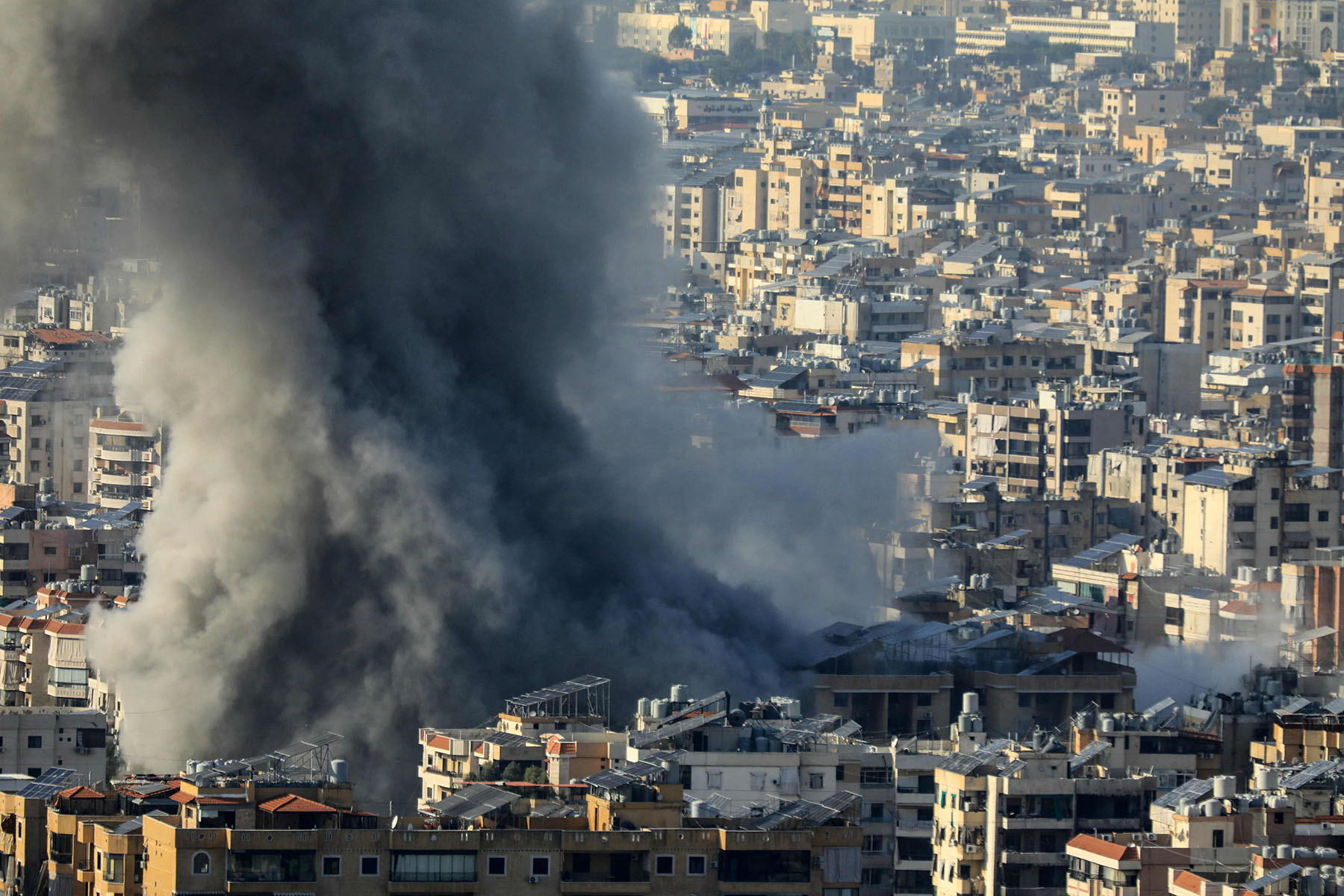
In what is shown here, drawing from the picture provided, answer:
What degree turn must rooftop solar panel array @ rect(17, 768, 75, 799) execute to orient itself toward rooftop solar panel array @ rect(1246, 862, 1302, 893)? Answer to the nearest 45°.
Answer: approximately 90° to its left

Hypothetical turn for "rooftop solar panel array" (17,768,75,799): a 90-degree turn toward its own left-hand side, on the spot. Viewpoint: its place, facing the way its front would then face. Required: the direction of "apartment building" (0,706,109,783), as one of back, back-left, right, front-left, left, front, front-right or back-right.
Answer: back-left

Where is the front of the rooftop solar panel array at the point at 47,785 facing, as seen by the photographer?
facing the viewer and to the left of the viewer

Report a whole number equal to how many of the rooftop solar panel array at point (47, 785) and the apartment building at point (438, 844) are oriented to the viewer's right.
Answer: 0

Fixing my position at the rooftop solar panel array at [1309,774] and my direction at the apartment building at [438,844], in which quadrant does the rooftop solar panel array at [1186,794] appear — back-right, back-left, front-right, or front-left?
front-left

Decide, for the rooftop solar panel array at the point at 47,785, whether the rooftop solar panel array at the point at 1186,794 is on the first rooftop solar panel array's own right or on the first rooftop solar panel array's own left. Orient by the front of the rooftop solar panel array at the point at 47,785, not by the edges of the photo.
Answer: on the first rooftop solar panel array's own left

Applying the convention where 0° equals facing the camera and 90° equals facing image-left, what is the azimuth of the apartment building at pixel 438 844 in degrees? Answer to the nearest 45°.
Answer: approximately 0°

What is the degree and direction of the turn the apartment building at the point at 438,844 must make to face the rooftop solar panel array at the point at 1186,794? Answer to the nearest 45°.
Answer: approximately 90° to its left

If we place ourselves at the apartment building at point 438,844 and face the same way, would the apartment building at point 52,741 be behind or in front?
behind
